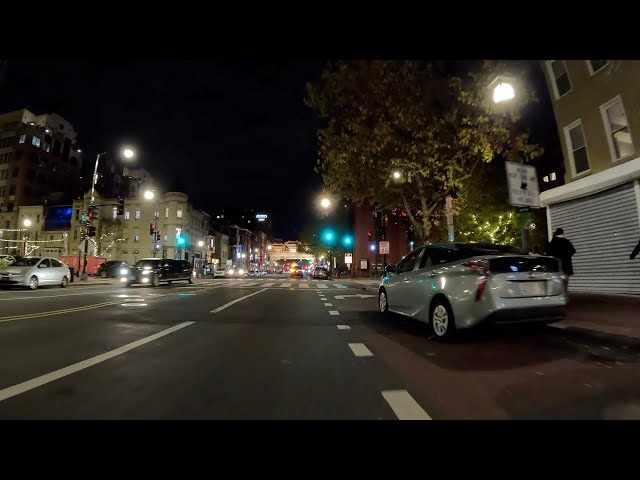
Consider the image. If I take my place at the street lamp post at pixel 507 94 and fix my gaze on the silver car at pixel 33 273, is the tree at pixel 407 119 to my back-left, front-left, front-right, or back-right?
front-right

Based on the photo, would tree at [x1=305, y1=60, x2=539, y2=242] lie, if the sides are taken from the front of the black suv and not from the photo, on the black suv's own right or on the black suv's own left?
on the black suv's own left

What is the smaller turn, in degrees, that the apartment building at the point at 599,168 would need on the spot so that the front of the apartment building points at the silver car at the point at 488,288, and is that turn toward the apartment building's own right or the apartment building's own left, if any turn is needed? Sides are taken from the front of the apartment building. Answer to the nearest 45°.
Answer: approximately 45° to the apartment building's own left

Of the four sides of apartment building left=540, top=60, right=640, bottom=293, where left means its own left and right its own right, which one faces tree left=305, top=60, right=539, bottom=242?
right

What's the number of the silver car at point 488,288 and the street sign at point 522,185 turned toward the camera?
1

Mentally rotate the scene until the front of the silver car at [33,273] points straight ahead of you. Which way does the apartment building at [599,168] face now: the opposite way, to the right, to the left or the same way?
to the right

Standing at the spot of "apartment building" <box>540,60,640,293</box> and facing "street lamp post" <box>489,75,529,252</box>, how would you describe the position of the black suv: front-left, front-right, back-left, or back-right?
front-right

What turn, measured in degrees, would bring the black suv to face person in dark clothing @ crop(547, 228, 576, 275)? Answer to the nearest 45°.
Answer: approximately 90° to its left

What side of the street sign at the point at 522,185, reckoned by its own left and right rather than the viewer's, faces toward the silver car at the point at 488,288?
right

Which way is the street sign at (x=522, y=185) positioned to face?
toward the camera

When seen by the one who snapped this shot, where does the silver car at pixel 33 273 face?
facing the viewer and to the left of the viewer

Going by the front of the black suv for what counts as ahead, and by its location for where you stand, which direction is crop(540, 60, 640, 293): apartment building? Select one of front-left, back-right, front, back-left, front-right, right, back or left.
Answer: left
